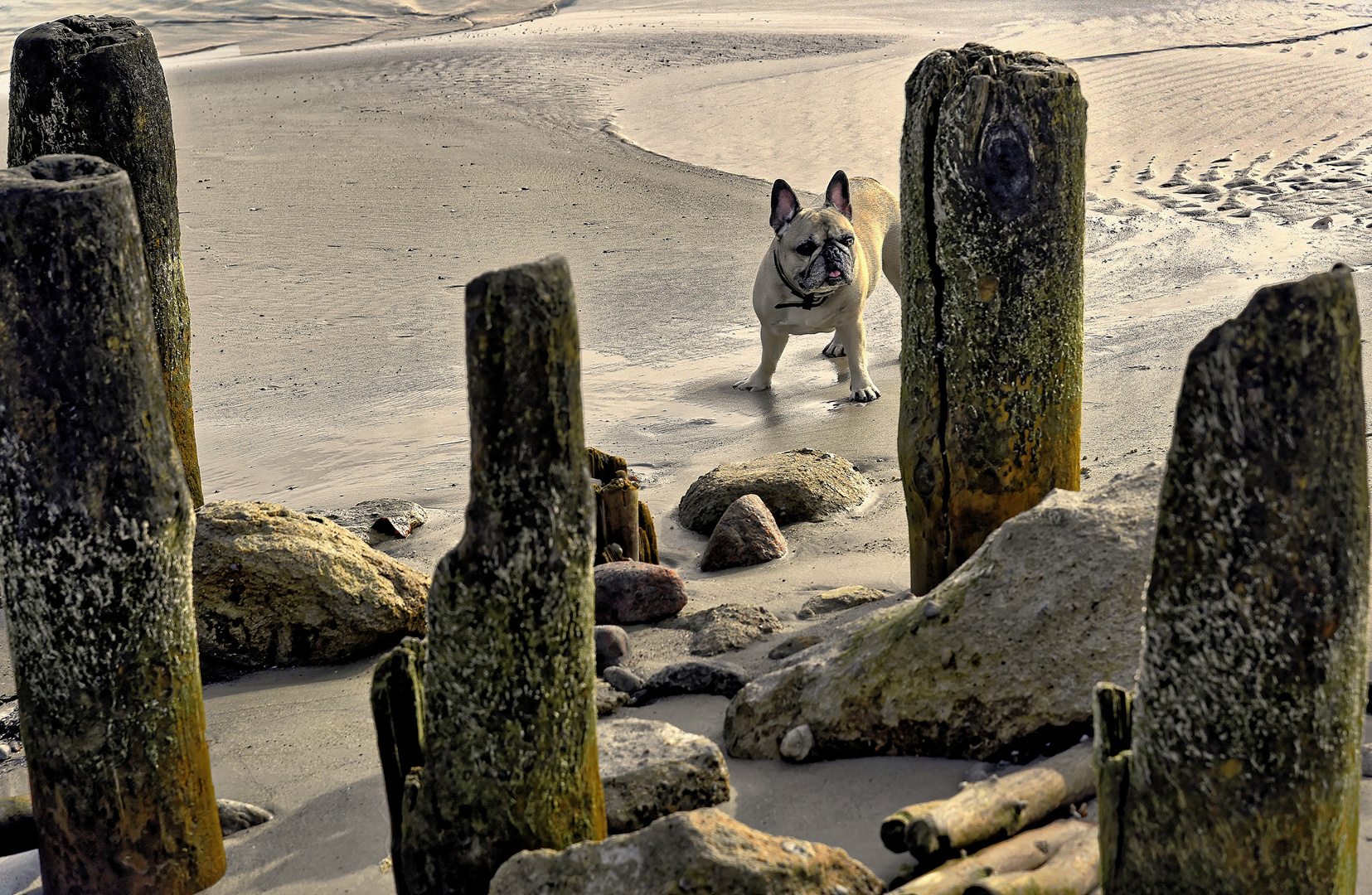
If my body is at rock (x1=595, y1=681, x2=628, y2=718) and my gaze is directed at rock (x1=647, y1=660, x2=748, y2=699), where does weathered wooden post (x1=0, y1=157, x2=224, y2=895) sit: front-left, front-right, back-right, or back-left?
back-right

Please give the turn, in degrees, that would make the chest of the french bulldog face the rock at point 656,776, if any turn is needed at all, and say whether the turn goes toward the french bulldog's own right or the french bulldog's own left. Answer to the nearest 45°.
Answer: approximately 45° to the french bulldog's own left

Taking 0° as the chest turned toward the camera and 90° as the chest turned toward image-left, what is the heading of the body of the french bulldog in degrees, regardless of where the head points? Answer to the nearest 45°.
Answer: approximately 45°

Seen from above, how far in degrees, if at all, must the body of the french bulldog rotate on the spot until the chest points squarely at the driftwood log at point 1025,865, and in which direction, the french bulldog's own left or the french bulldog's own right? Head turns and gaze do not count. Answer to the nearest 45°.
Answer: approximately 45° to the french bulldog's own left

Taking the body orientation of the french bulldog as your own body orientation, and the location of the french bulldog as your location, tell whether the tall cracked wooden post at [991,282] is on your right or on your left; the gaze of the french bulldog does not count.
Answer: on your left
